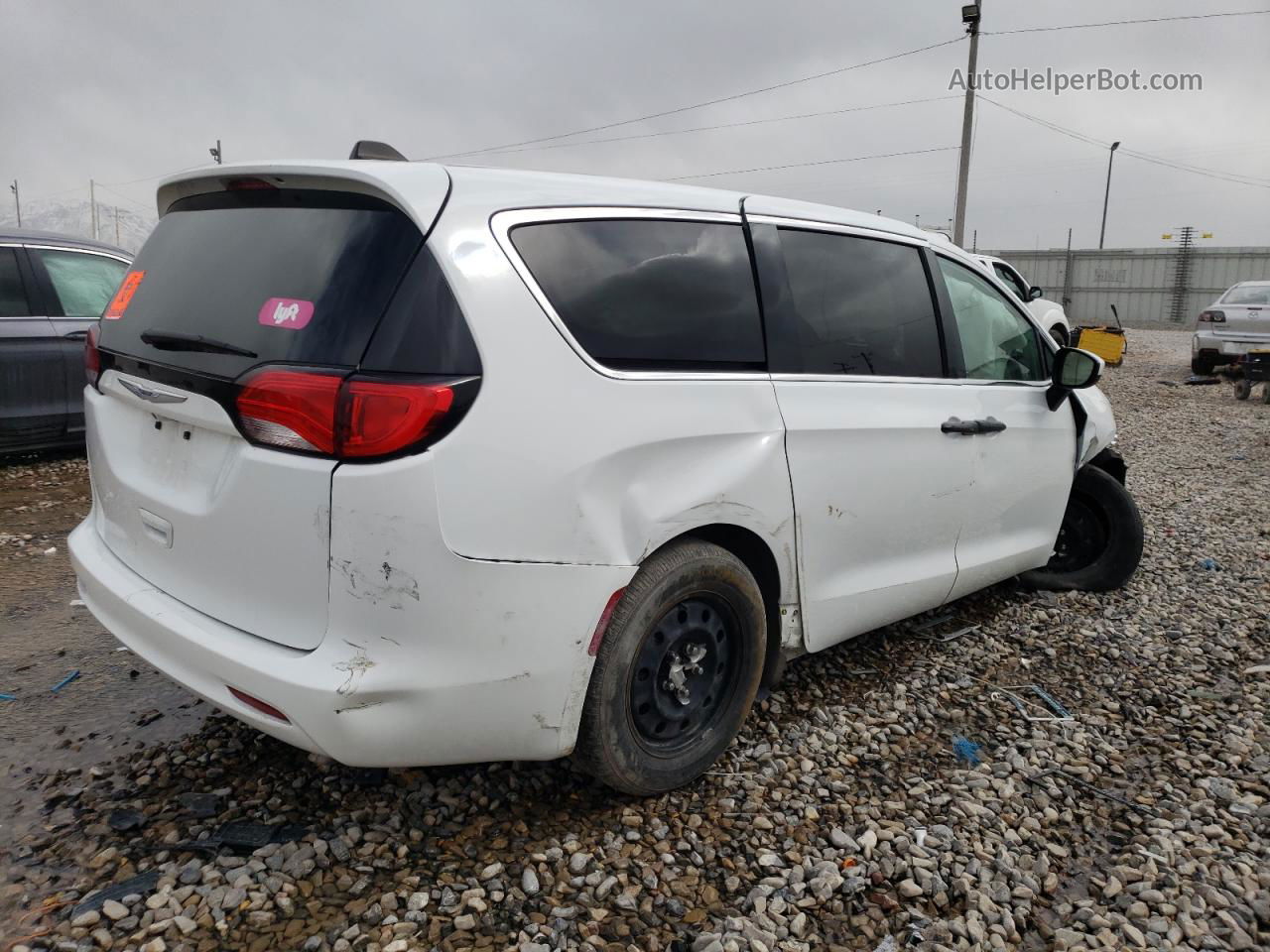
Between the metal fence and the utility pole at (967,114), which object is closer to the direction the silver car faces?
the metal fence

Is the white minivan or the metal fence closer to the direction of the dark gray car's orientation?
the metal fence

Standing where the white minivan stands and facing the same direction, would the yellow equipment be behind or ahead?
ahead

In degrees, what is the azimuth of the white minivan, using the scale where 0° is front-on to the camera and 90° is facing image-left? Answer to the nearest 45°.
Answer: approximately 225°

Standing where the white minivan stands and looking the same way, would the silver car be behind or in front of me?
in front

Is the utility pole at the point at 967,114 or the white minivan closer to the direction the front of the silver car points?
the utility pole

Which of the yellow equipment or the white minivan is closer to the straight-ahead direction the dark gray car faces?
the yellow equipment

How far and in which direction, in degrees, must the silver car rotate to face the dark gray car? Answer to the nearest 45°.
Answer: approximately 135° to its left

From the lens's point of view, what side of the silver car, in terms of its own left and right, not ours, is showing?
back

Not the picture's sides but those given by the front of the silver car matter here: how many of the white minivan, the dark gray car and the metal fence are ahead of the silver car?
1
